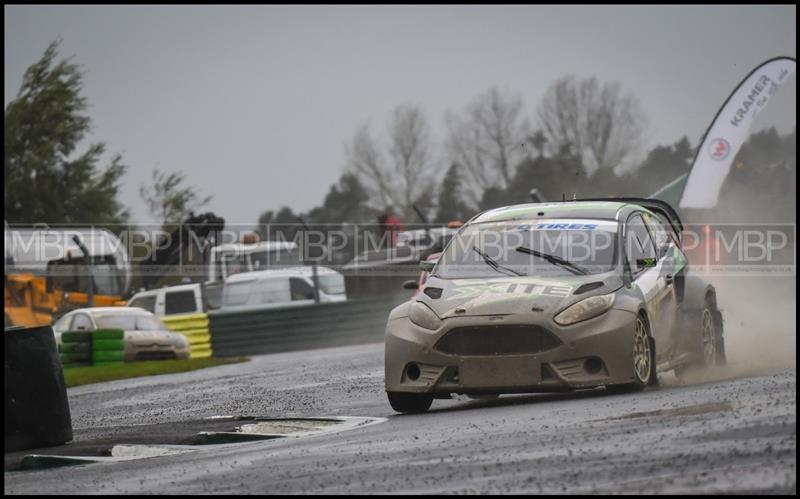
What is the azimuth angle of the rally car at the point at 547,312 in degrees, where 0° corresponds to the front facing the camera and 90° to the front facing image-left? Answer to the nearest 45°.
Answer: approximately 45°

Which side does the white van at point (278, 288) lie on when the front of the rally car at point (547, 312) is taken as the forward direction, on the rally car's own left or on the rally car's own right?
on the rally car's own right

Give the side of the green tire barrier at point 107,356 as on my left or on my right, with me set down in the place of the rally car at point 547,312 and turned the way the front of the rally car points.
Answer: on my right

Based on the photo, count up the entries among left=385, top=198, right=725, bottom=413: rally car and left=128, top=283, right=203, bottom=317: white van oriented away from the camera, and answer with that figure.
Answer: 0

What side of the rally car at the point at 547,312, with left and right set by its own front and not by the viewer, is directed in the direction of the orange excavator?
right
